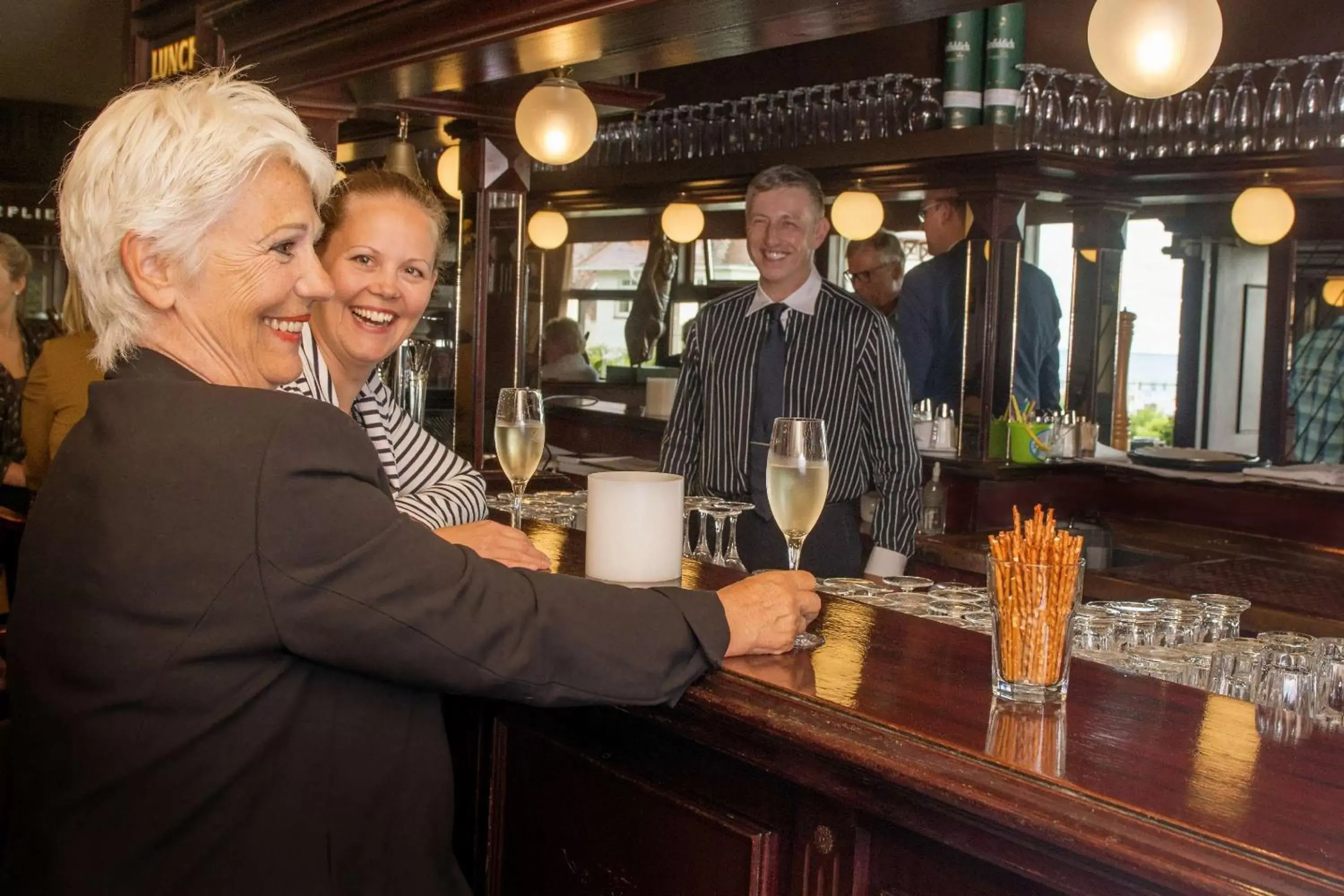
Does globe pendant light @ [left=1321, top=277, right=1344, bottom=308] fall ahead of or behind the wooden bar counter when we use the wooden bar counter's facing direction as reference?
behind

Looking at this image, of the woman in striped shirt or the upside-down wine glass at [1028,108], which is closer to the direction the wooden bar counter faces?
the woman in striped shirt

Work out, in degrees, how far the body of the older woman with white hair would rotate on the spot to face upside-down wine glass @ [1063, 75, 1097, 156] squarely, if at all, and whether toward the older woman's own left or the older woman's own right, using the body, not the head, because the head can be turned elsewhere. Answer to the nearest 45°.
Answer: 0° — they already face it

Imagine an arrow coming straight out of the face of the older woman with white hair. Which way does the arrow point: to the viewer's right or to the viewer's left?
to the viewer's right

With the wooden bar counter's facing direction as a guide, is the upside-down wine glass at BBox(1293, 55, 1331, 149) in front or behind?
behind

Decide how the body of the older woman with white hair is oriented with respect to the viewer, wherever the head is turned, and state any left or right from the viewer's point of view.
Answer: facing away from the viewer and to the right of the viewer

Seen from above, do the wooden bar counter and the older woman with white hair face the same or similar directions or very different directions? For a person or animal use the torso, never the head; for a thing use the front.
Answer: very different directions

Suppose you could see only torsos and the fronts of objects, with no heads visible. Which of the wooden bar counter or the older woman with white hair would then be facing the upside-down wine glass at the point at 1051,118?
the older woman with white hair

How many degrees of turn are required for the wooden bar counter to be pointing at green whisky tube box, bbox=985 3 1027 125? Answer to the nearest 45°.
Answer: approximately 135° to its right

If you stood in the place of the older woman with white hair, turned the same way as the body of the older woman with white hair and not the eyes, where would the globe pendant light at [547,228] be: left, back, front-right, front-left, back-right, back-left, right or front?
front-left
